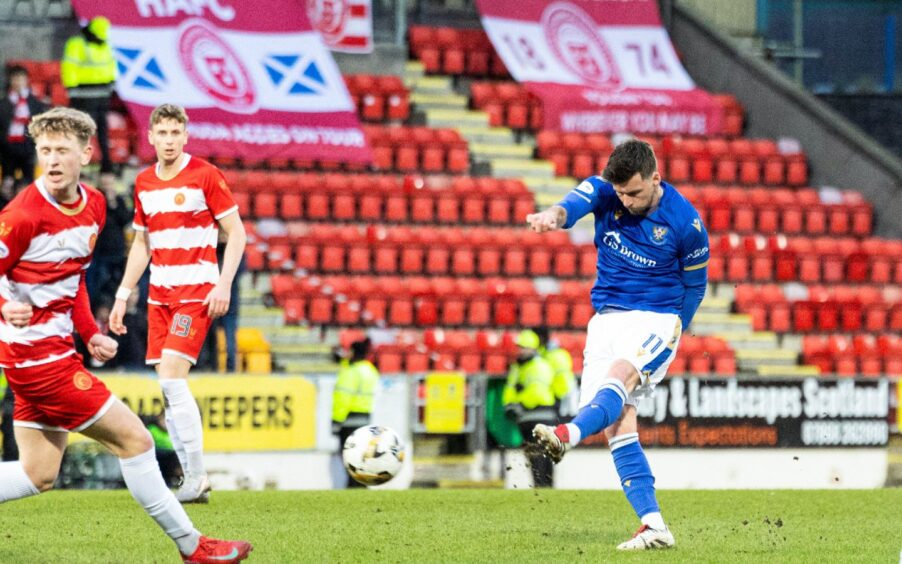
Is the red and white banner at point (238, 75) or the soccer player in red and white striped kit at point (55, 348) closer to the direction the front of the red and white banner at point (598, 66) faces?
the soccer player in red and white striped kit

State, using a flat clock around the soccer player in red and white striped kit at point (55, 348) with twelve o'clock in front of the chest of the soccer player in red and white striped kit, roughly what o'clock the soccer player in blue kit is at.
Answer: The soccer player in blue kit is roughly at 10 o'clock from the soccer player in red and white striped kit.

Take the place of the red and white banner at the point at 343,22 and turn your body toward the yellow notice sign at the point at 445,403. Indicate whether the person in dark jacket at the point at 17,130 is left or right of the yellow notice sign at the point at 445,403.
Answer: right

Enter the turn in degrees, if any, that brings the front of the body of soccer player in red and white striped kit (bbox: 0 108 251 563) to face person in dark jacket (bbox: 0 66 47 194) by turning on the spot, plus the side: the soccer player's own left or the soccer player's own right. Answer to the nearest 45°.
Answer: approximately 135° to the soccer player's own left

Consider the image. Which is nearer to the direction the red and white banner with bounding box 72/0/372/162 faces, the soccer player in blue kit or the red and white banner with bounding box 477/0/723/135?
the soccer player in blue kit

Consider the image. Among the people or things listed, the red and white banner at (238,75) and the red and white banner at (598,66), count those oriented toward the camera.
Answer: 2

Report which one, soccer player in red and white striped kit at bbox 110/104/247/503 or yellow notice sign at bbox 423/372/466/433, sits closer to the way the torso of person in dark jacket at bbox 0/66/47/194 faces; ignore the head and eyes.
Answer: the soccer player in red and white striped kit

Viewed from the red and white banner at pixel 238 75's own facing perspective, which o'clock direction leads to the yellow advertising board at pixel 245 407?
The yellow advertising board is roughly at 12 o'clock from the red and white banner.

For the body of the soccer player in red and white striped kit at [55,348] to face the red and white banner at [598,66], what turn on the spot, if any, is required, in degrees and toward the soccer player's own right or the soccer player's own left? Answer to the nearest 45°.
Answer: approximately 90° to the soccer player's own left
